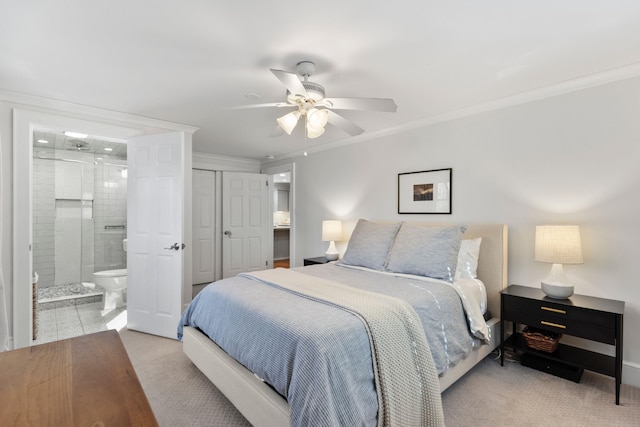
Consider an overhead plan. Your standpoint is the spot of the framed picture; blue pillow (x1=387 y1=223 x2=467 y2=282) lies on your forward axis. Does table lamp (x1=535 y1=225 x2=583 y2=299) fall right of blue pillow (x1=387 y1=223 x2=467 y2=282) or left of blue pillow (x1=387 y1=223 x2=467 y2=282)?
left

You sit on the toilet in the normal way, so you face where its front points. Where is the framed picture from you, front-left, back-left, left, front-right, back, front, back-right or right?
back-left

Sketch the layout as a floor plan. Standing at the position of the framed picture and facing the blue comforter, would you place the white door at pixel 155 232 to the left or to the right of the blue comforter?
right

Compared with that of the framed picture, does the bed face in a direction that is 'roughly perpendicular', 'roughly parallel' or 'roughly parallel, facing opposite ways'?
roughly parallel

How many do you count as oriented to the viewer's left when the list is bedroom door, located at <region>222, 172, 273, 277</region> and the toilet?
1

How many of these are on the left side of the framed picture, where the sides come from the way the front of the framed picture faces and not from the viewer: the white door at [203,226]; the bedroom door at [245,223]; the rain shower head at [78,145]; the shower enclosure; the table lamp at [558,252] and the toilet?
1

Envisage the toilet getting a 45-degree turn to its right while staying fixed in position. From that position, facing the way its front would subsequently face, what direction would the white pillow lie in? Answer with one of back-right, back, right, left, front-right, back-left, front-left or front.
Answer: back

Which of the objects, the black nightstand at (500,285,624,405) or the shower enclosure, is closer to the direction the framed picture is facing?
the shower enclosure

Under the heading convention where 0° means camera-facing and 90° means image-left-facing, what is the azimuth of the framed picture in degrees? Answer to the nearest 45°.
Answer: approximately 45°

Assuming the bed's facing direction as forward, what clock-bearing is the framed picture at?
The framed picture is roughly at 6 o'clock from the bed.

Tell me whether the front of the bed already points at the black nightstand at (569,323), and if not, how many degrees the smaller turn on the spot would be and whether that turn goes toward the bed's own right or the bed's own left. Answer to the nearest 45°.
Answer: approximately 135° to the bed's own left

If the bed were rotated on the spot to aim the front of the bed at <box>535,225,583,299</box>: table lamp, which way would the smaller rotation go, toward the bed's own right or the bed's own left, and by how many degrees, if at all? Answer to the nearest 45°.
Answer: approximately 135° to the bed's own left
